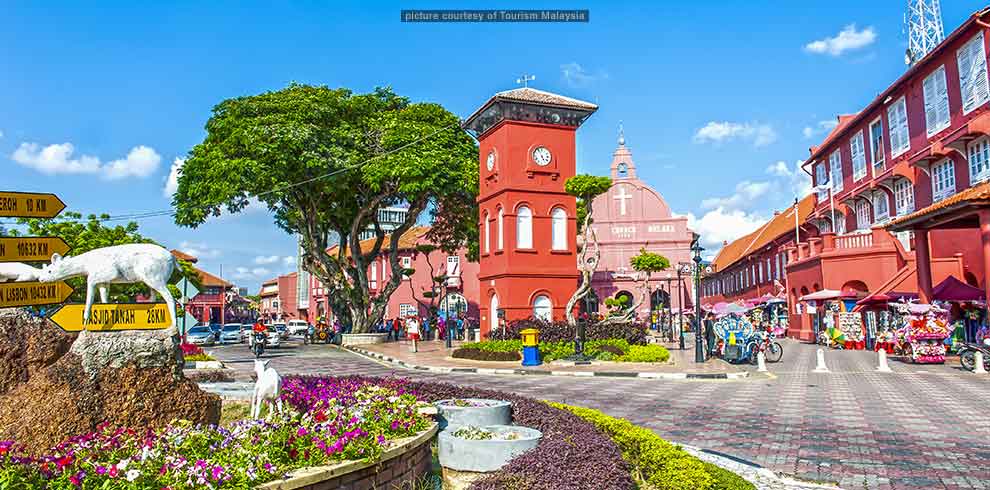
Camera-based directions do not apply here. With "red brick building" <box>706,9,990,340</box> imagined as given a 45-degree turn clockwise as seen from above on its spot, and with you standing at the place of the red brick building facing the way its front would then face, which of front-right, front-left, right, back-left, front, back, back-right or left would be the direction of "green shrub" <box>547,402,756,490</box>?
left

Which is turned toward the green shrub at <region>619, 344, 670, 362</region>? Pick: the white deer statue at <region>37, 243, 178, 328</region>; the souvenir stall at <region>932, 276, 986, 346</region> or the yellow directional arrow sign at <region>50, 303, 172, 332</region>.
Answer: the souvenir stall

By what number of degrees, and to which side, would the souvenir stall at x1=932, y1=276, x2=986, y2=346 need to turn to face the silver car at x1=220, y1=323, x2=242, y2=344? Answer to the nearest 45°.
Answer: approximately 45° to its right

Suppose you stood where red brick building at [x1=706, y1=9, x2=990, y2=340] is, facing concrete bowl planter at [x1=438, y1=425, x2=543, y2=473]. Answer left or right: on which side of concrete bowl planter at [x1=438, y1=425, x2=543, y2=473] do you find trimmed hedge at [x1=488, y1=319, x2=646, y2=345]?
right

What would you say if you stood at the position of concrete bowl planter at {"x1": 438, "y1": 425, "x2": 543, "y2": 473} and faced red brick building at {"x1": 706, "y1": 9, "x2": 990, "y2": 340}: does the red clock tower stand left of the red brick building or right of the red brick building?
left

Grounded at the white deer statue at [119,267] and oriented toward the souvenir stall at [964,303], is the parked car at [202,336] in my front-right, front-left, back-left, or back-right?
front-left

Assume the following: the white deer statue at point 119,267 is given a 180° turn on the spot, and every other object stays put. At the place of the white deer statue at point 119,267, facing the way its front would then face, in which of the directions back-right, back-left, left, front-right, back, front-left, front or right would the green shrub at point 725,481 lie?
front-right

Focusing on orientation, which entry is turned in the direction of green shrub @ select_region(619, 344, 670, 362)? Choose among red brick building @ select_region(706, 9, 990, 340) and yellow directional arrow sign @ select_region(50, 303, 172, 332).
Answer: the red brick building

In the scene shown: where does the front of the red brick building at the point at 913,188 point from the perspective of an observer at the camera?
facing the viewer and to the left of the viewer

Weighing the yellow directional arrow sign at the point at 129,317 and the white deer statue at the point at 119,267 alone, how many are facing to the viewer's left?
1

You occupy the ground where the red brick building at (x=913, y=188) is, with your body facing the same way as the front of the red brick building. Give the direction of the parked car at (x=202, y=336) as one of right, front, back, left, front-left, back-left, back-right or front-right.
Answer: front-right

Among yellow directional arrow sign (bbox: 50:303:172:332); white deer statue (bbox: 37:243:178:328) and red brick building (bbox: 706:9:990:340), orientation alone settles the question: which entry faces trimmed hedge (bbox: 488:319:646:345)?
the red brick building

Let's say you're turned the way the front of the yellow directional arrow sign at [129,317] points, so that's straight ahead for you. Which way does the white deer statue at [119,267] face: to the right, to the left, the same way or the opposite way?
to the right

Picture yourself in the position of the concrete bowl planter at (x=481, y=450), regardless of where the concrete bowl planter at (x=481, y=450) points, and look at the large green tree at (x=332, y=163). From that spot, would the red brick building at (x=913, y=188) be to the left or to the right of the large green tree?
right

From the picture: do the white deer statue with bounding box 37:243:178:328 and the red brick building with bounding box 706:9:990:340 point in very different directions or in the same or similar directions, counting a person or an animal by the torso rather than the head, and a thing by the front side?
same or similar directions

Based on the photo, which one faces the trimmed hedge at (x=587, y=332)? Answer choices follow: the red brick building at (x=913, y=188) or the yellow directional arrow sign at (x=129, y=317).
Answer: the red brick building

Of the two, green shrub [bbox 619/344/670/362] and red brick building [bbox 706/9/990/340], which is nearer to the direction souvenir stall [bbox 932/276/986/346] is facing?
the green shrub

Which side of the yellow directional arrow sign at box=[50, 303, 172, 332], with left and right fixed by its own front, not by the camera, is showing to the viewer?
front

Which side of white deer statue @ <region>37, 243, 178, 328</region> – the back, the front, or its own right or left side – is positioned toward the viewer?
left
